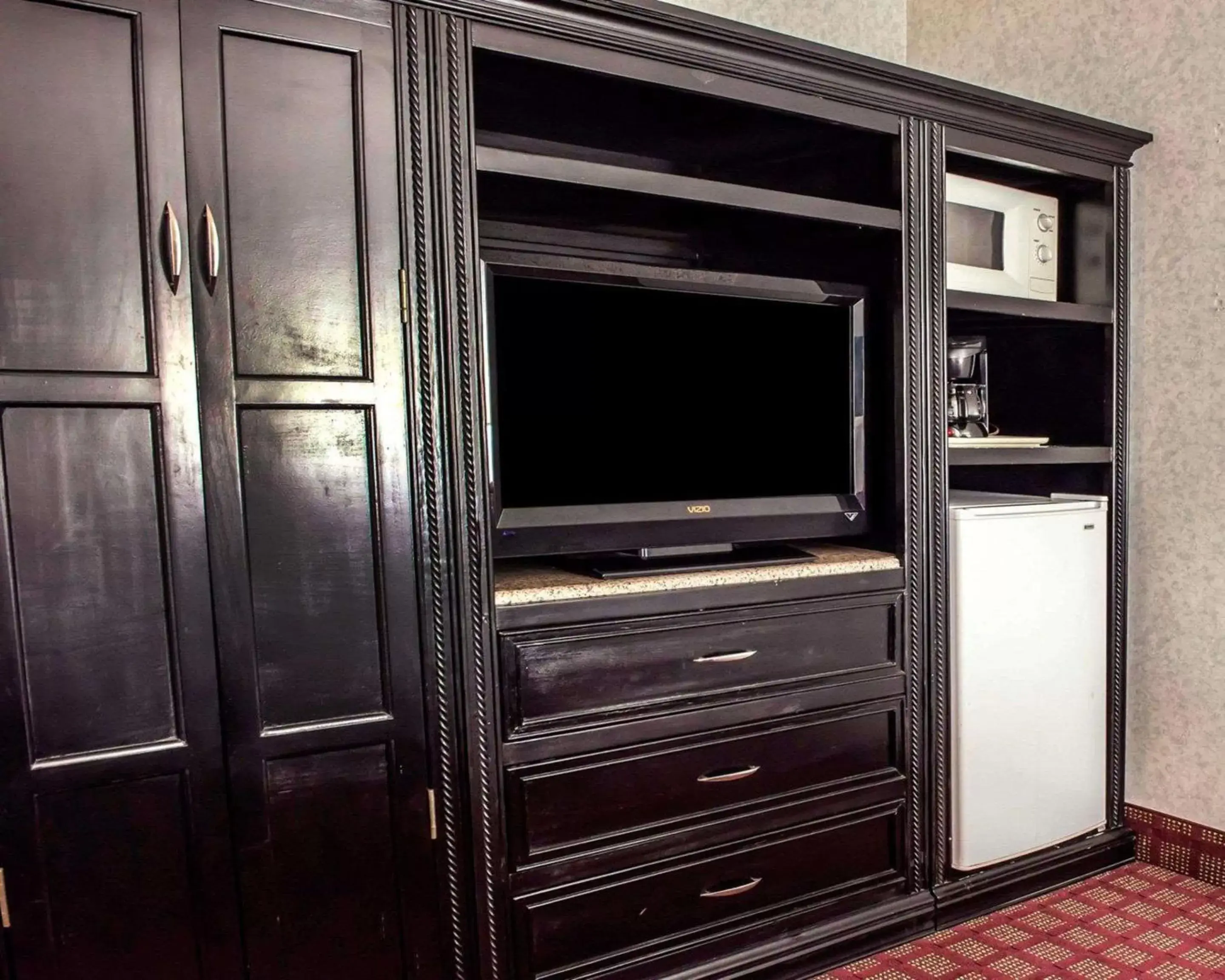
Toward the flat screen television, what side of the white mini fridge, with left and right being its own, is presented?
right

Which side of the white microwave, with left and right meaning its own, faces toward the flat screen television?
right

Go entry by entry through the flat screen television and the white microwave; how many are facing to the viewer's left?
0

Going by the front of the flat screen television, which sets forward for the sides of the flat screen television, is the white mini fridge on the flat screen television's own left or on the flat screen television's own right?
on the flat screen television's own left
